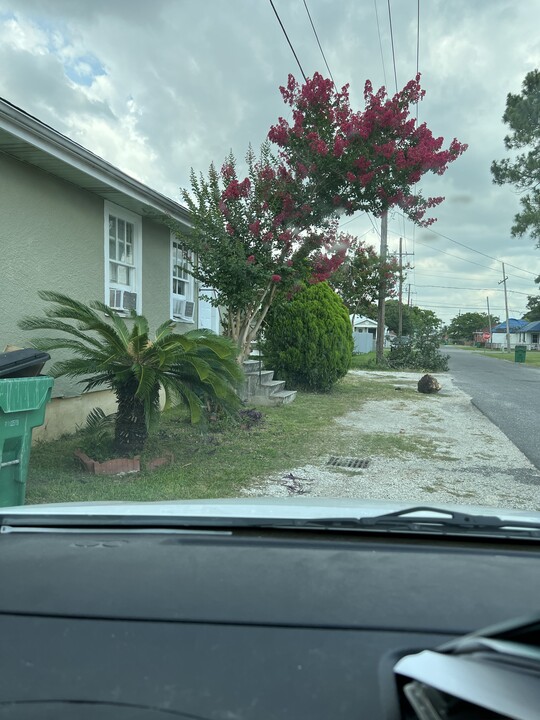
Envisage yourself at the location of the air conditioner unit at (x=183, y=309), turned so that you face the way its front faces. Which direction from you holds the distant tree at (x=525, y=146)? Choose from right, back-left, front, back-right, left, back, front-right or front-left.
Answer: left

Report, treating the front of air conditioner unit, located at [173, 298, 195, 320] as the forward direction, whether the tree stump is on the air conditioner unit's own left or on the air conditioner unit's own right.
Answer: on the air conditioner unit's own left

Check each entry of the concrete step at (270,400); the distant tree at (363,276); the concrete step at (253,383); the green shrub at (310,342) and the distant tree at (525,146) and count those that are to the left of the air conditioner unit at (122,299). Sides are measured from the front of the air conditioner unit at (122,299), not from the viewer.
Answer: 5

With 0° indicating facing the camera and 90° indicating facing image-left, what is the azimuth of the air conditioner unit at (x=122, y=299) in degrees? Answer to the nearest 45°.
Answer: approximately 315°

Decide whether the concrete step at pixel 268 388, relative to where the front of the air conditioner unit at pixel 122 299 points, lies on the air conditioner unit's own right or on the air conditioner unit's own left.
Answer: on the air conditioner unit's own left

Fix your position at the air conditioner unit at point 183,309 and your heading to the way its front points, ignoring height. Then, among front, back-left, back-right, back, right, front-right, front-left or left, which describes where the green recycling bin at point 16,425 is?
front-right

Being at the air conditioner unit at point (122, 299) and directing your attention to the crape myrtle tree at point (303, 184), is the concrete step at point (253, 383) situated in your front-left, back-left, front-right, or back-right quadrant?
front-left

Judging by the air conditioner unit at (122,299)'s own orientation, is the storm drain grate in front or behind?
in front

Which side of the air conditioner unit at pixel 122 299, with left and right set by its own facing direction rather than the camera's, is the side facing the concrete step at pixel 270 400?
left

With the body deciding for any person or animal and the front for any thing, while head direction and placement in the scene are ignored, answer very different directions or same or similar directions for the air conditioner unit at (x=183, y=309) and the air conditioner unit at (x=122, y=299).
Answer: same or similar directions

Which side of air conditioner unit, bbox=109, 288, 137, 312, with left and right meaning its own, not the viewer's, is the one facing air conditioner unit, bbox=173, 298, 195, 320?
left

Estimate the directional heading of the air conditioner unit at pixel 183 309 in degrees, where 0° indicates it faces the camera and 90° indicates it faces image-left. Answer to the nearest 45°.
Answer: approximately 315°

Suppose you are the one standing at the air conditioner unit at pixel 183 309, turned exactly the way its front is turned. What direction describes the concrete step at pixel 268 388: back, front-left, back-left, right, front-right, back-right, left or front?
front-left

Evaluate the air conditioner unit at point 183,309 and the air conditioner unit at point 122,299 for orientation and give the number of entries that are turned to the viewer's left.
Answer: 0

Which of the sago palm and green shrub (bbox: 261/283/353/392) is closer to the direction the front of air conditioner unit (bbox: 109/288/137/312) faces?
the sago palm

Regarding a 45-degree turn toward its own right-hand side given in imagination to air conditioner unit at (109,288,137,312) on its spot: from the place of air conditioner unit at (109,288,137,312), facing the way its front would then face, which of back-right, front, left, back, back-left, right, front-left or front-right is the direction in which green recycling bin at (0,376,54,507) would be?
front
